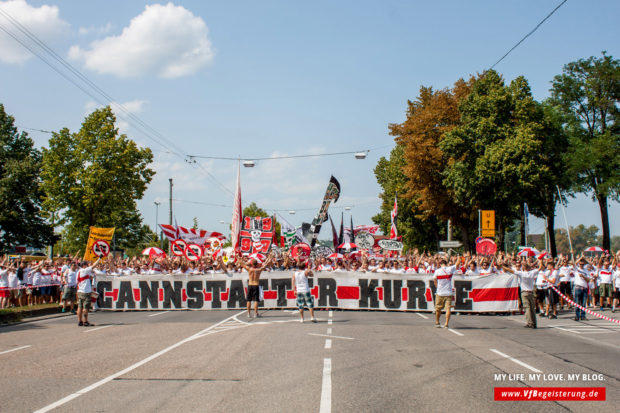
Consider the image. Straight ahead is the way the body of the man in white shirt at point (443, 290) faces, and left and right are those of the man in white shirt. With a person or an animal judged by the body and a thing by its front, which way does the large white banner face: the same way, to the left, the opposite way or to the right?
the opposite way

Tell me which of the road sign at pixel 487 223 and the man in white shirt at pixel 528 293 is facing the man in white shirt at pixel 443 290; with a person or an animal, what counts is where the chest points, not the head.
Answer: the road sign

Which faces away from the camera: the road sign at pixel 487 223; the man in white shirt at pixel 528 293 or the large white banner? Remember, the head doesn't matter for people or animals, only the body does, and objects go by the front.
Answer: the man in white shirt

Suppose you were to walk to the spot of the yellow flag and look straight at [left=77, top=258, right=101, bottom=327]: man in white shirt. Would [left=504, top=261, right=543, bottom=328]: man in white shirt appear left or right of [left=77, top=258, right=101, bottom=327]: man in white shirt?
left

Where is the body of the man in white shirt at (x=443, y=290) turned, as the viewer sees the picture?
away from the camera

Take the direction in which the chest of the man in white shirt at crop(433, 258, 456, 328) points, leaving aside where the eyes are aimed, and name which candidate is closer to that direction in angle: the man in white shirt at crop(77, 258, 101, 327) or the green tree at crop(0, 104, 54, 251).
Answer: the green tree

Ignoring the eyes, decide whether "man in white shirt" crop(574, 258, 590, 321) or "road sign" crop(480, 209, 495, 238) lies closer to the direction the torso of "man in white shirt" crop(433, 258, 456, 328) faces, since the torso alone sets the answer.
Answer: the road sign

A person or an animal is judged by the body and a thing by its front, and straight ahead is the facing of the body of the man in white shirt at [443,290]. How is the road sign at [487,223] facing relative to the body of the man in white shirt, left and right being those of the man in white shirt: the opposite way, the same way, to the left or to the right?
the opposite way

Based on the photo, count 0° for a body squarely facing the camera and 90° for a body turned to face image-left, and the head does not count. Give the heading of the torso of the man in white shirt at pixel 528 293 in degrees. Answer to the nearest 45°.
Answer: approximately 180°

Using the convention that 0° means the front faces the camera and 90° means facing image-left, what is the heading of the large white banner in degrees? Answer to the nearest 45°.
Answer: approximately 0°

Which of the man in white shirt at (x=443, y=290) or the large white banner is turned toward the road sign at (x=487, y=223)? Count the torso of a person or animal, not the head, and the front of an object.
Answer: the man in white shirt
